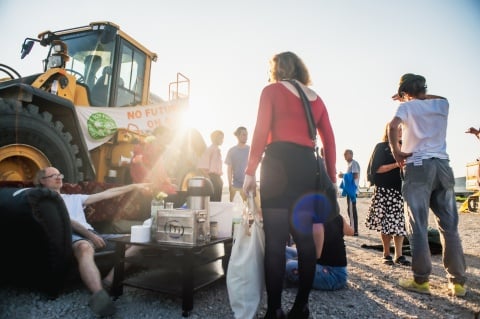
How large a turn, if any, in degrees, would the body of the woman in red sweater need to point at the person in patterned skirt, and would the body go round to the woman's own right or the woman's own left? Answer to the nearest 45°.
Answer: approximately 45° to the woman's own right

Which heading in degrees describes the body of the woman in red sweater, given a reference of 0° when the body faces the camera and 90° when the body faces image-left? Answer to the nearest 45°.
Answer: approximately 180°

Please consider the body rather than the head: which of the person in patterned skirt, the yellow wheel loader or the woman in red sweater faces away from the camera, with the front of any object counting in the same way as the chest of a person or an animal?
the woman in red sweater

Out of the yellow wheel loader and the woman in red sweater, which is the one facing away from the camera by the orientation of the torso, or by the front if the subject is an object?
the woman in red sweater

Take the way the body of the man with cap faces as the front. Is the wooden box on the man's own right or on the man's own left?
on the man's own left

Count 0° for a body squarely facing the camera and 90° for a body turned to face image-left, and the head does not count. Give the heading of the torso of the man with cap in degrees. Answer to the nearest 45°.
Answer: approximately 135°

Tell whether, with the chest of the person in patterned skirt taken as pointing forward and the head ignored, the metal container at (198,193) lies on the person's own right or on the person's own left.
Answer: on the person's own right
